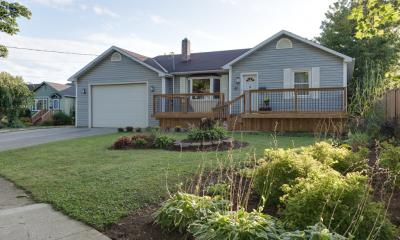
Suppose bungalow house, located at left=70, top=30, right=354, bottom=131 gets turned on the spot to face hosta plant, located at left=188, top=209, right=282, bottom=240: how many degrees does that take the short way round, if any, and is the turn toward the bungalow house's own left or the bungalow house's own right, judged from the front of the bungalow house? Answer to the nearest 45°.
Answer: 0° — it already faces it

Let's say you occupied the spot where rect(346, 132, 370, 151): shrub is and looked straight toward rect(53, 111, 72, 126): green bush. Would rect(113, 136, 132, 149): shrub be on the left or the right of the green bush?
left

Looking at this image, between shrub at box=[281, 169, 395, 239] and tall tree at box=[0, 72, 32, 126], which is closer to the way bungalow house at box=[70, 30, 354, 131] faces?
the shrub

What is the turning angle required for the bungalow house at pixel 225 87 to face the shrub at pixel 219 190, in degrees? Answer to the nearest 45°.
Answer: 0° — it already faces it

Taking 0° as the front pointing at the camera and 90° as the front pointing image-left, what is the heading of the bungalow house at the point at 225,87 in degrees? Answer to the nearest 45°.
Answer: approximately 0°

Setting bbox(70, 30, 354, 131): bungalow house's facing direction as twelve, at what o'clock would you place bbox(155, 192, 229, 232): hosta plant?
The hosta plant is roughly at 12 o'clock from the bungalow house.

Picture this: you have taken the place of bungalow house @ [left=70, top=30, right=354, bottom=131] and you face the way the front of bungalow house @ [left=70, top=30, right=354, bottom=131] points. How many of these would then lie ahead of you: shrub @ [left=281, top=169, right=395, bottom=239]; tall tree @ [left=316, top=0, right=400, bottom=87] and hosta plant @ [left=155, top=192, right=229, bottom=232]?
2

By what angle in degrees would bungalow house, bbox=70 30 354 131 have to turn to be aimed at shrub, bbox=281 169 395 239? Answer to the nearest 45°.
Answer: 0° — it already faces it

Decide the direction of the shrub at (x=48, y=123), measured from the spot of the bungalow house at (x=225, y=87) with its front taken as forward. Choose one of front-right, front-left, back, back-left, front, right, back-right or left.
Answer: back-right

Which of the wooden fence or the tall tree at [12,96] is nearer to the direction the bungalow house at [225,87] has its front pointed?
the wooden fence

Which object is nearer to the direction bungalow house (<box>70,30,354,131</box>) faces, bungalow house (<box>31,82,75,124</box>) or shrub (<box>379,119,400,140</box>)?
the shrub

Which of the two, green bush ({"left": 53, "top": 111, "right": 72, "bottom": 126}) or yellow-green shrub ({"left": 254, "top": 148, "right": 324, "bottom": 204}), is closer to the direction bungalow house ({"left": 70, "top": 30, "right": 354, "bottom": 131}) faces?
the yellow-green shrub

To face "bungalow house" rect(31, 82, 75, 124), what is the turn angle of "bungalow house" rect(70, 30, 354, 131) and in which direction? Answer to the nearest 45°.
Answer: approximately 135° to its right
